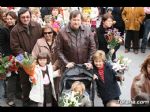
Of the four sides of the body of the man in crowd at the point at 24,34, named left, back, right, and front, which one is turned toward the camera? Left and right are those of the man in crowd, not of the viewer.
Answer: front

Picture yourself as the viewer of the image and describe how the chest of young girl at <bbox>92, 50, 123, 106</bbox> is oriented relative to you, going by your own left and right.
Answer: facing the viewer and to the left of the viewer

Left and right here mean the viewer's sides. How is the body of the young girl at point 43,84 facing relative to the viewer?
facing the viewer

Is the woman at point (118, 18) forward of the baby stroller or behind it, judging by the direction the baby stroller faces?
behind

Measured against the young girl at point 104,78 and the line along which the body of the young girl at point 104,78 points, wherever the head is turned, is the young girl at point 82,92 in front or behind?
in front

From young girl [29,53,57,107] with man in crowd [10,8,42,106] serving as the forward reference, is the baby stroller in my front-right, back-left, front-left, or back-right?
back-right

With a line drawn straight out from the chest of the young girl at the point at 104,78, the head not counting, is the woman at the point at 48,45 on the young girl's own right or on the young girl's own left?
on the young girl's own right

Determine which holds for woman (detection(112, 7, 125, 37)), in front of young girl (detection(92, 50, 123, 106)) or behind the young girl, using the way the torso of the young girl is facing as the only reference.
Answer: behind

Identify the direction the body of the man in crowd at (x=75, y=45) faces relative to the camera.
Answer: toward the camera

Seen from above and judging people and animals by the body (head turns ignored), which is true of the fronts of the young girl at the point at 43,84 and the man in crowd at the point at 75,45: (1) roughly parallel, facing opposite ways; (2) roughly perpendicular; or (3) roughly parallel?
roughly parallel

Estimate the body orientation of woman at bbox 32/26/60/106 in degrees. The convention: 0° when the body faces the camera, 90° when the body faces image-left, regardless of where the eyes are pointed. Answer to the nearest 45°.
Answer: approximately 0°

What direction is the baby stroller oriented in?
toward the camera
